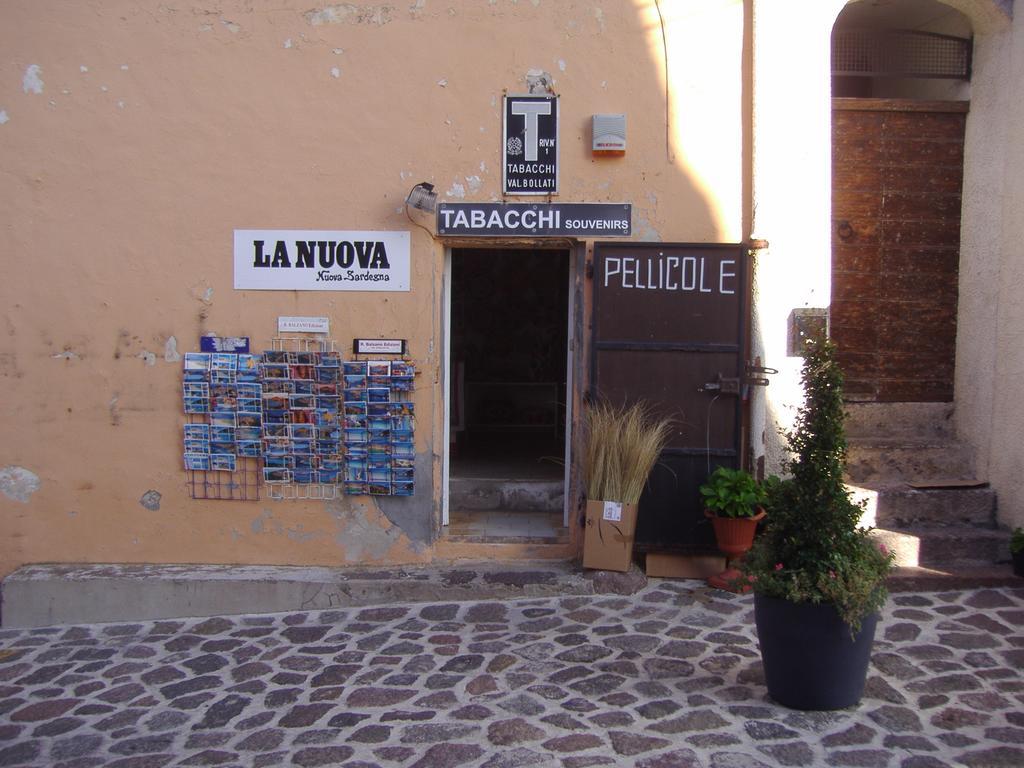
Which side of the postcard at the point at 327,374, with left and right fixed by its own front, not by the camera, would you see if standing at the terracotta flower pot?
left

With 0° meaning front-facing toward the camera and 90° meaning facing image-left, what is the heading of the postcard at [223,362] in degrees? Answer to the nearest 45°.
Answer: approximately 0°

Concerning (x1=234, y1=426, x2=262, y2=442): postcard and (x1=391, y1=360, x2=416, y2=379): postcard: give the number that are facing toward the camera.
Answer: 2

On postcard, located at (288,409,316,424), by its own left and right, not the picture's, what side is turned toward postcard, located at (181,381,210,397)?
right

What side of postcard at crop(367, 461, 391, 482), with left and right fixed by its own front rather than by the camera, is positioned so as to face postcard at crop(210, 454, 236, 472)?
right
